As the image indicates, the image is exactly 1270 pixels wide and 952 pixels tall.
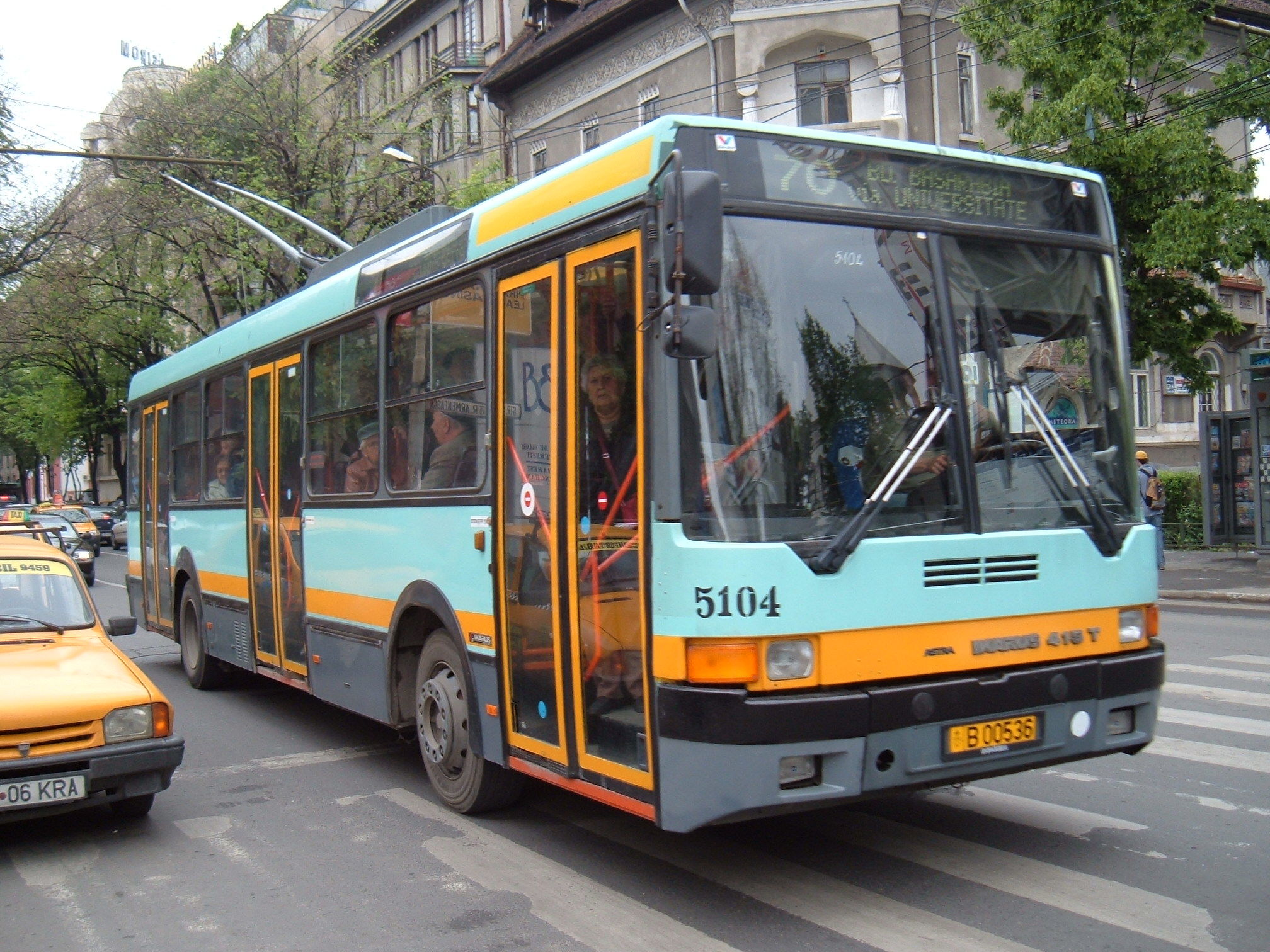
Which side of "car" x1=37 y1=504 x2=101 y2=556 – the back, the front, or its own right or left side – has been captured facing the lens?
front

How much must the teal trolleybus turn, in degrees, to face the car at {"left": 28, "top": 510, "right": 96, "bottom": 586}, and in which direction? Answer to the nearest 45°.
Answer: approximately 180°

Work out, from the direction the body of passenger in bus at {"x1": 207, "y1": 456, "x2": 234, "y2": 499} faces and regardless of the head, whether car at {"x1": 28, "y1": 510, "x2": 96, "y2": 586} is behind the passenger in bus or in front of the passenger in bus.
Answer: behind

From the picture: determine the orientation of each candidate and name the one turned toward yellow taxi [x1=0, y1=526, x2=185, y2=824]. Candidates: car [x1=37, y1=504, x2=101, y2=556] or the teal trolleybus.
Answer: the car

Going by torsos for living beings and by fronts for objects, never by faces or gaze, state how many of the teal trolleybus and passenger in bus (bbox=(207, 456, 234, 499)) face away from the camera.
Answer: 0

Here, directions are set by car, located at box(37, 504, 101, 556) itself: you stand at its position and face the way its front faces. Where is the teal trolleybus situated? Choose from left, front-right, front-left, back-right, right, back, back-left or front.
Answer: front

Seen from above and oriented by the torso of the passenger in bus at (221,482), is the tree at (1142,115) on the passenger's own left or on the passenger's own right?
on the passenger's own left

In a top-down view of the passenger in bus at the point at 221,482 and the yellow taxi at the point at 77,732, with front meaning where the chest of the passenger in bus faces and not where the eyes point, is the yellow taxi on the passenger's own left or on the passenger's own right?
on the passenger's own right

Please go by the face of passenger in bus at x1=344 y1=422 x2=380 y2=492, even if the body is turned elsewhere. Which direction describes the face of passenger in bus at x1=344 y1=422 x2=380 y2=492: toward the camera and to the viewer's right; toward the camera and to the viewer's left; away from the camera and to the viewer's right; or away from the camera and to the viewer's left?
toward the camera and to the viewer's right

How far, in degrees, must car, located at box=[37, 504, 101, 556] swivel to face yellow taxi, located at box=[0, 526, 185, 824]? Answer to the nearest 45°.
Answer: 0° — it already faces it

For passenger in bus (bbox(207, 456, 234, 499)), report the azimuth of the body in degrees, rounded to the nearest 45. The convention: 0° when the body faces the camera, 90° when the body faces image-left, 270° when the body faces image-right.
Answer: approximately 315°

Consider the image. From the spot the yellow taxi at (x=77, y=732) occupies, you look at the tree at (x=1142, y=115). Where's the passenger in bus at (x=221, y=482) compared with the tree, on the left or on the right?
left

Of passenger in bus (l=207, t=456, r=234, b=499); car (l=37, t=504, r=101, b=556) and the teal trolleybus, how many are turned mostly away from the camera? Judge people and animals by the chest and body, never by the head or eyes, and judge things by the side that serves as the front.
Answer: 0
